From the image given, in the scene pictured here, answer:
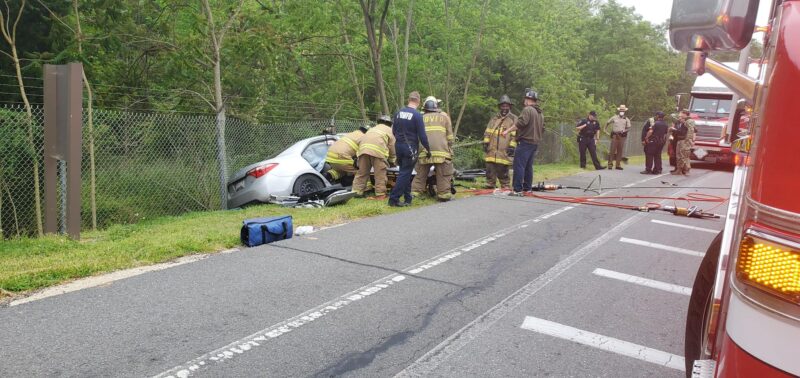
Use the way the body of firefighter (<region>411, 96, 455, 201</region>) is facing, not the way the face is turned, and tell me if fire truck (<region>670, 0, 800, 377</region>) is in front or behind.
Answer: behind

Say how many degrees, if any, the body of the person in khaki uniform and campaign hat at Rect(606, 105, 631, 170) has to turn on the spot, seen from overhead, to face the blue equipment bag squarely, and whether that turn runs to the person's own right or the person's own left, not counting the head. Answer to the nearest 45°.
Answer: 0° — they already face it

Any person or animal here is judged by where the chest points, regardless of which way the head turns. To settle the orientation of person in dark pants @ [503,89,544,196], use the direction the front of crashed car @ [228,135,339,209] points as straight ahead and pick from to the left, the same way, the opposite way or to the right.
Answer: to the left

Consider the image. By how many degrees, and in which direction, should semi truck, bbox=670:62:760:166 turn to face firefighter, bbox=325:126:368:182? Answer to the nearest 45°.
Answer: approximately 45° to its right

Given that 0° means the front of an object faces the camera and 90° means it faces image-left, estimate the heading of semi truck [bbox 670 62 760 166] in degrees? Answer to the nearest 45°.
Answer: approximately 0°

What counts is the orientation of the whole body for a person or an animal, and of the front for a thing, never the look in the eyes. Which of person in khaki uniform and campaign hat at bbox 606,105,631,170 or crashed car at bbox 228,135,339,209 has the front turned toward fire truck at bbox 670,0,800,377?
the person in khaki uniform and campaign hat

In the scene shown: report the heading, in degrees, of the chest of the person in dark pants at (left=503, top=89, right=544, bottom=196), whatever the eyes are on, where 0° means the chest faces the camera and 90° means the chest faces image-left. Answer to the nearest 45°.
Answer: approximately 135°
